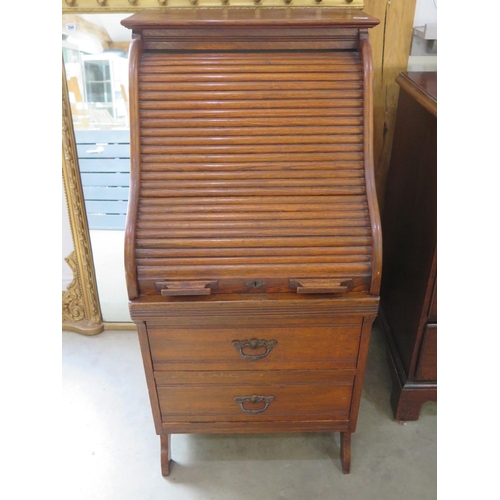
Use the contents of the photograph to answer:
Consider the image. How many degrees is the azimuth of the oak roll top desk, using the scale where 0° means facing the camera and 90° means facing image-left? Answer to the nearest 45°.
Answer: approximately 0°

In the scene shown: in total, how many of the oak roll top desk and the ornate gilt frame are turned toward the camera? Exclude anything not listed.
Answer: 2

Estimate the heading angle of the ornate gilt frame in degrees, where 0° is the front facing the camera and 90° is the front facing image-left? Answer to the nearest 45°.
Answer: approximately 0°

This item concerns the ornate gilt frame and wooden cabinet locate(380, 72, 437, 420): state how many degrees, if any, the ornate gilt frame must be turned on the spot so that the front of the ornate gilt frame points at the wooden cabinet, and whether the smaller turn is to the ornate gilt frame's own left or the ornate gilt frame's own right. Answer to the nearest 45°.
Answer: approximately 45° to the ornate gilt frame's own left

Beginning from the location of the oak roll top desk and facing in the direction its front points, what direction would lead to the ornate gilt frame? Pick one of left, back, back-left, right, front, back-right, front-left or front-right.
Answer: back-right

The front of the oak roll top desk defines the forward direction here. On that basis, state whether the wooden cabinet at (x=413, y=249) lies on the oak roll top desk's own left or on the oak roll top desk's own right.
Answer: on the oak roll top desk's own left

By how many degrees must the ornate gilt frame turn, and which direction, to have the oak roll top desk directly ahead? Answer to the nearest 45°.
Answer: approximately 45° to its left
